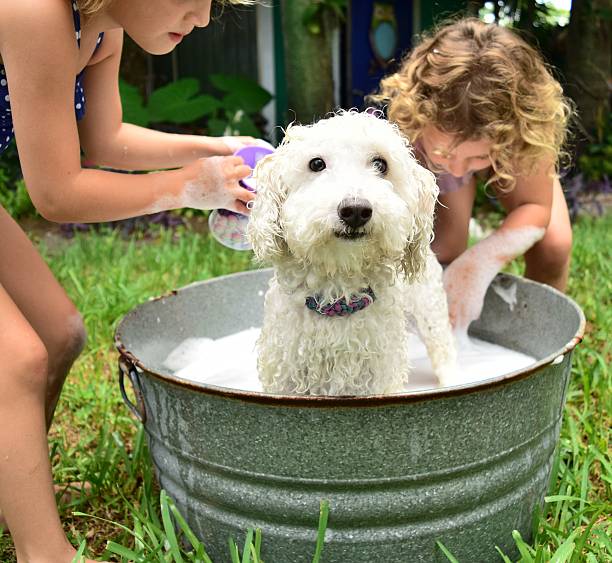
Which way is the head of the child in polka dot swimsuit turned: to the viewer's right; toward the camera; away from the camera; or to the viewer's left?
to the viewer's right

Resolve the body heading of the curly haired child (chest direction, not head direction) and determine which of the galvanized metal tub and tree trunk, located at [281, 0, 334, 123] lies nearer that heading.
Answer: the galvanized metal tub

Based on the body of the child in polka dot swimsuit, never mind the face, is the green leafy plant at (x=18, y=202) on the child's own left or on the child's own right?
on the child's own left

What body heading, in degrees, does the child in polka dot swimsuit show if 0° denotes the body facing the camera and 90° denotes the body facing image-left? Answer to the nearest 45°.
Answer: approximately 270°

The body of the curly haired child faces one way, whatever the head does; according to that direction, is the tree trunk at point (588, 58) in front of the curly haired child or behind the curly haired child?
behind

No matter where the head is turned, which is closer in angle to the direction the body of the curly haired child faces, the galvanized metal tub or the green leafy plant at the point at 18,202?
the galvanized metal tub

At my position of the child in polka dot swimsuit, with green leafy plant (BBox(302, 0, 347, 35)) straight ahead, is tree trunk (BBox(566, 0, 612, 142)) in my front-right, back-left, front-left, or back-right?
front-right

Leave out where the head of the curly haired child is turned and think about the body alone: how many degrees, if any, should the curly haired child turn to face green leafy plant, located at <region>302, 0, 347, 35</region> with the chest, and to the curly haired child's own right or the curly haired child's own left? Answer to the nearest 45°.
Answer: approximately 135° to the curly haired child's own right

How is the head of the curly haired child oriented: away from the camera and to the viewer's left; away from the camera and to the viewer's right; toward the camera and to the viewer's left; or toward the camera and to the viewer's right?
toward the camera and to the viewer's left

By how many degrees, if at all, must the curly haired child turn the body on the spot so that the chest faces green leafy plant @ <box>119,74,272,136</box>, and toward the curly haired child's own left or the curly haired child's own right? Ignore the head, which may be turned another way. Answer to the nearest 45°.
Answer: approximately 90° to the curly haired child's own right

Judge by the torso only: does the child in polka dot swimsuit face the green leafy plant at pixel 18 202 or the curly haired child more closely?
the curly haired child

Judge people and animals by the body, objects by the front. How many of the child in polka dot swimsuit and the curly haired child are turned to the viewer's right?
1

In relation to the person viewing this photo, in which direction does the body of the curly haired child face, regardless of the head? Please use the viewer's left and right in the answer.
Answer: facing the viewer and to the left of the viewer
